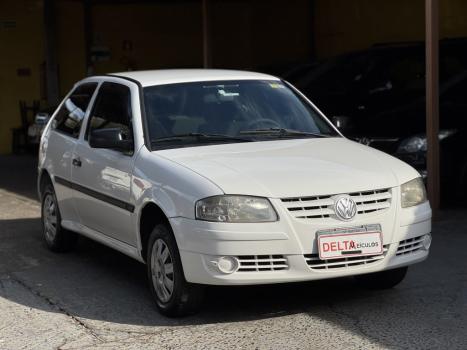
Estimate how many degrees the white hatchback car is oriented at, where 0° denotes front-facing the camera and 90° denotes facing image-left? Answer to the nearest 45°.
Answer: approximately 315°

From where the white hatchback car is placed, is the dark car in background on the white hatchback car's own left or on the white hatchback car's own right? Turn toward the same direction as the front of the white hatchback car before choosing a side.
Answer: on the white hatchback car's own left

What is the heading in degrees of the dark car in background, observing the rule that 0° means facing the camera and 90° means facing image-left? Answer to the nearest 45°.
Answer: approximately 45°
